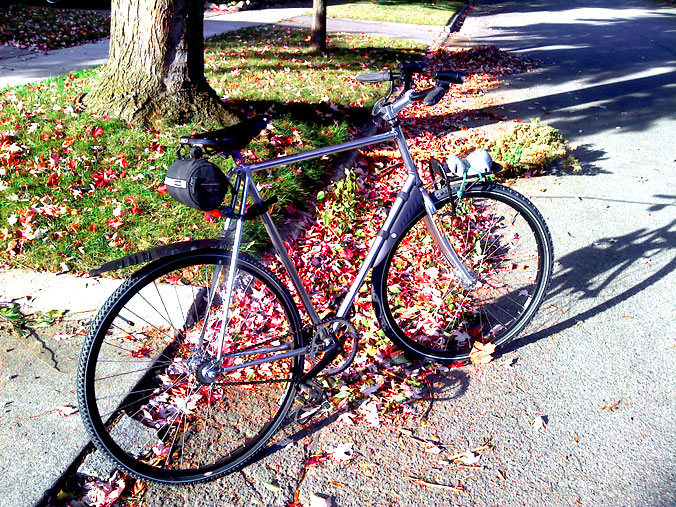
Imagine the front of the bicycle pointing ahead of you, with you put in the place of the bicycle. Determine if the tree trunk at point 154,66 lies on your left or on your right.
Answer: on your left

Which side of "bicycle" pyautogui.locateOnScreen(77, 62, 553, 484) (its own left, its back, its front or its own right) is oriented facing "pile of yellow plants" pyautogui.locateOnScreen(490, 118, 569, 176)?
front

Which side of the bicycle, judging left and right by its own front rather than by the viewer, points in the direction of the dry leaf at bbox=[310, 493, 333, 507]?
right

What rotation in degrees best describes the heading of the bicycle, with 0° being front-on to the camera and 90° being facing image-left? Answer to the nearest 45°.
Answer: approximately 225°

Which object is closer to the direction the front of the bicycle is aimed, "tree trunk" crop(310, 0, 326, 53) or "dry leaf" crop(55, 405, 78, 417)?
the tree trunk

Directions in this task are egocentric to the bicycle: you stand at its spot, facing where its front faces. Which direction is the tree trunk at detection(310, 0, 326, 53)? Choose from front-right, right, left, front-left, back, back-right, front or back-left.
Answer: front-left

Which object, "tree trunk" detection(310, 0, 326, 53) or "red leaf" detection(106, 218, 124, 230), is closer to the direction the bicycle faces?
the tree trunk

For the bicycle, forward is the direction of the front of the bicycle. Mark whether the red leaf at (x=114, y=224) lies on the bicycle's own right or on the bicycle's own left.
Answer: on the bicycle's own left
